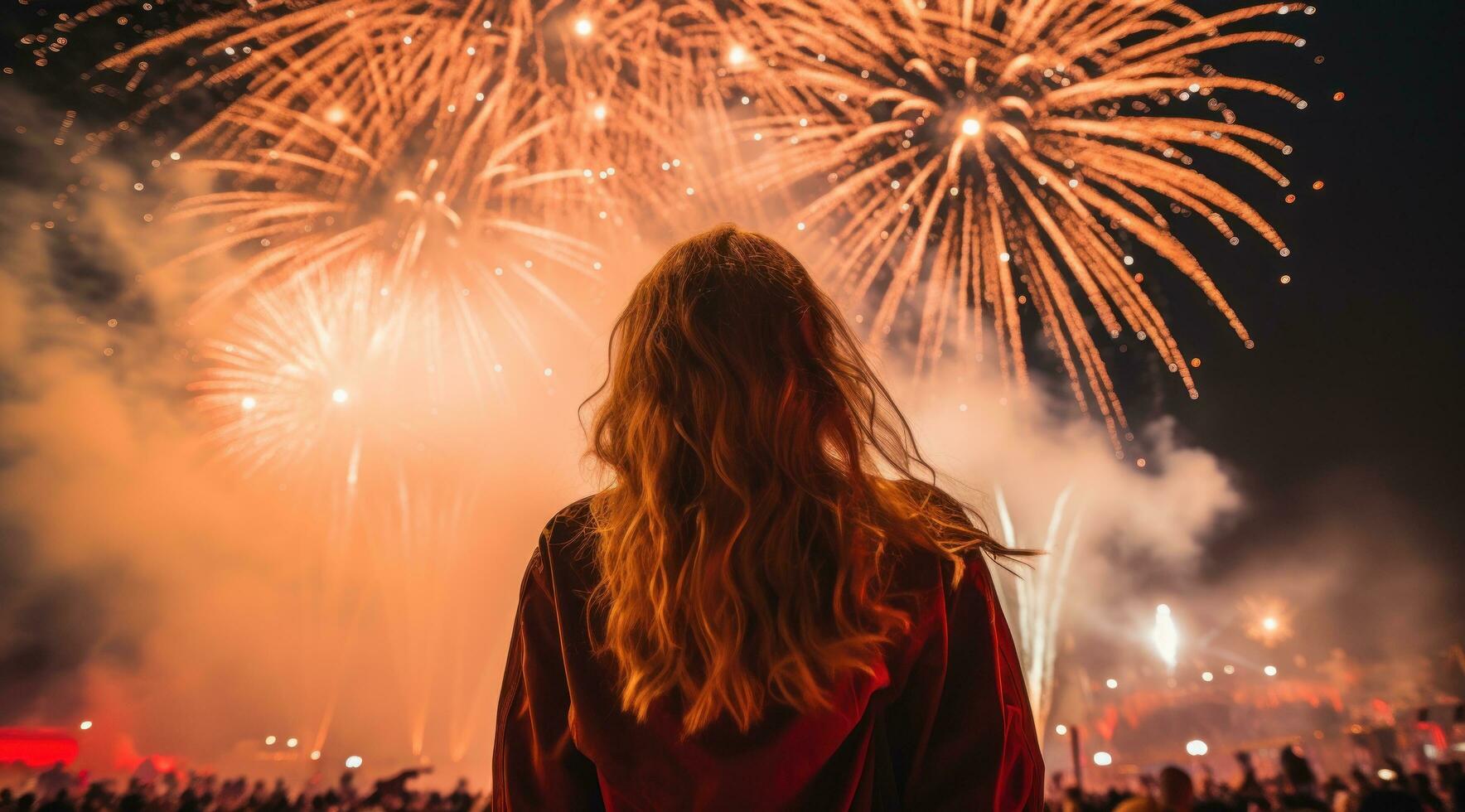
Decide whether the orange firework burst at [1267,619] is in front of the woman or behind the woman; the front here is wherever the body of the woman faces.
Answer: in front

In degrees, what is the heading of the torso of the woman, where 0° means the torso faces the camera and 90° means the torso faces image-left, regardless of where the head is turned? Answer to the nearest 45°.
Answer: approximately 180°

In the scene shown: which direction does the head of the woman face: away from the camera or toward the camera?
away from the camera
